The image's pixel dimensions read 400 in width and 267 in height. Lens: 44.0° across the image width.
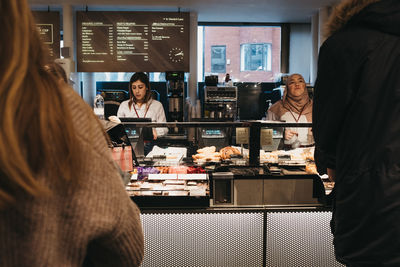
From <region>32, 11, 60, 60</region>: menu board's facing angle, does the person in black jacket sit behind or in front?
in front

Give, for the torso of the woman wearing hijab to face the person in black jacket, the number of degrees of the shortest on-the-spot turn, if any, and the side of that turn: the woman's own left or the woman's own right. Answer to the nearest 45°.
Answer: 0° — they already face them

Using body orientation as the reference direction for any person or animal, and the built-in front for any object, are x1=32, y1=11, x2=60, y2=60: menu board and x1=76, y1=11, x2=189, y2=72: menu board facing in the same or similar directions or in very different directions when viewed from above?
same or similar directions

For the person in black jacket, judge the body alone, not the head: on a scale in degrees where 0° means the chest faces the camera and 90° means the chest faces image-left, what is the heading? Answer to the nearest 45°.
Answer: approximately 180°

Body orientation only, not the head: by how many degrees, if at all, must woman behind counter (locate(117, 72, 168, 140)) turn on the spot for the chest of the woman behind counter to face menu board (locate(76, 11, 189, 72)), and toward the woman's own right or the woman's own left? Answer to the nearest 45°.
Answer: approximately 180°

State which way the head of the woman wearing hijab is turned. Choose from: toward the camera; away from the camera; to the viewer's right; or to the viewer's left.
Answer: toward the camera

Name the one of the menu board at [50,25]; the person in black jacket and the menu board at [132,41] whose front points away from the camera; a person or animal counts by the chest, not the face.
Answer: the person in black jacket

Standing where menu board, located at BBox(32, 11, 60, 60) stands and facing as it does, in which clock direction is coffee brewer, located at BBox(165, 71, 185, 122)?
The coffee brewer is roughly at 10 o'clock from the menu board.

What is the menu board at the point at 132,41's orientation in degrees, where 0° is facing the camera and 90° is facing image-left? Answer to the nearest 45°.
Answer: approximately 0°

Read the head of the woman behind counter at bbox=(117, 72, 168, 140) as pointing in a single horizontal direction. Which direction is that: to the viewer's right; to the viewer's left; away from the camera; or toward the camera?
toward the camera

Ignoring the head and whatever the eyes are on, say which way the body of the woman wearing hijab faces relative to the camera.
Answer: toward the camera

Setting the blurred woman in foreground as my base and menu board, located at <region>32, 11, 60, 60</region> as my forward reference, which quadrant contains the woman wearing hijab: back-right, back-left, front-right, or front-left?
front-right

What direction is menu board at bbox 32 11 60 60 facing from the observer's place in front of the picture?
facing the viewer

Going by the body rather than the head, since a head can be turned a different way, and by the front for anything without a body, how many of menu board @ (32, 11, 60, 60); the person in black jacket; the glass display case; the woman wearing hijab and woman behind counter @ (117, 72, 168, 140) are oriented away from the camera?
1

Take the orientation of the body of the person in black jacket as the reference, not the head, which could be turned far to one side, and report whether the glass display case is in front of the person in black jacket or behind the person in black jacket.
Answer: in front

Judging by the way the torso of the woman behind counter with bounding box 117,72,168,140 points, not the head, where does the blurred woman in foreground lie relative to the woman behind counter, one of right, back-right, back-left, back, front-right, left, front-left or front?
front

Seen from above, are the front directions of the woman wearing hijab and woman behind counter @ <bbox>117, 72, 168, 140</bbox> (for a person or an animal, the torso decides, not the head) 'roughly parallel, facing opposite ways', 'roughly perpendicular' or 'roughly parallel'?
roughly parallel

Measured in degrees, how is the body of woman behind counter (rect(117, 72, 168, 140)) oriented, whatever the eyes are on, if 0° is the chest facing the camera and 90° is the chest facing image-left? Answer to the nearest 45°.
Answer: approximately 0°

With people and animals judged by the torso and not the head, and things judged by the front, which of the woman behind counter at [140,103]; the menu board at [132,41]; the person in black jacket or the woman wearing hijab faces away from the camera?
the person in black jacket

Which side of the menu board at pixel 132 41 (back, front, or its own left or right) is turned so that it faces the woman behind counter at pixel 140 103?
front
